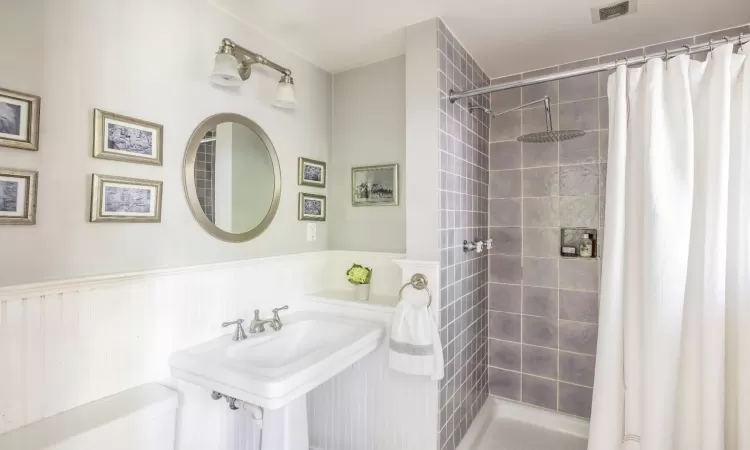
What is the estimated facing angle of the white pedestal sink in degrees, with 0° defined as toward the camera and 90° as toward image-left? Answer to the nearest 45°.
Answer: approximately 315°

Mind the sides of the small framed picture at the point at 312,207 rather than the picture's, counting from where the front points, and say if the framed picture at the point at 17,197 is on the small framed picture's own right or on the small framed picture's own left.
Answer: on the small framed picture's own right
